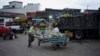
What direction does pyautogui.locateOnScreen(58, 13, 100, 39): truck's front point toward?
to the viewer's right

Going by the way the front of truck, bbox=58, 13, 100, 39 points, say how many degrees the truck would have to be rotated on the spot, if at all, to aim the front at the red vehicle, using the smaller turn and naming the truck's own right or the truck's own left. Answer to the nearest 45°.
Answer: approximately 180°
